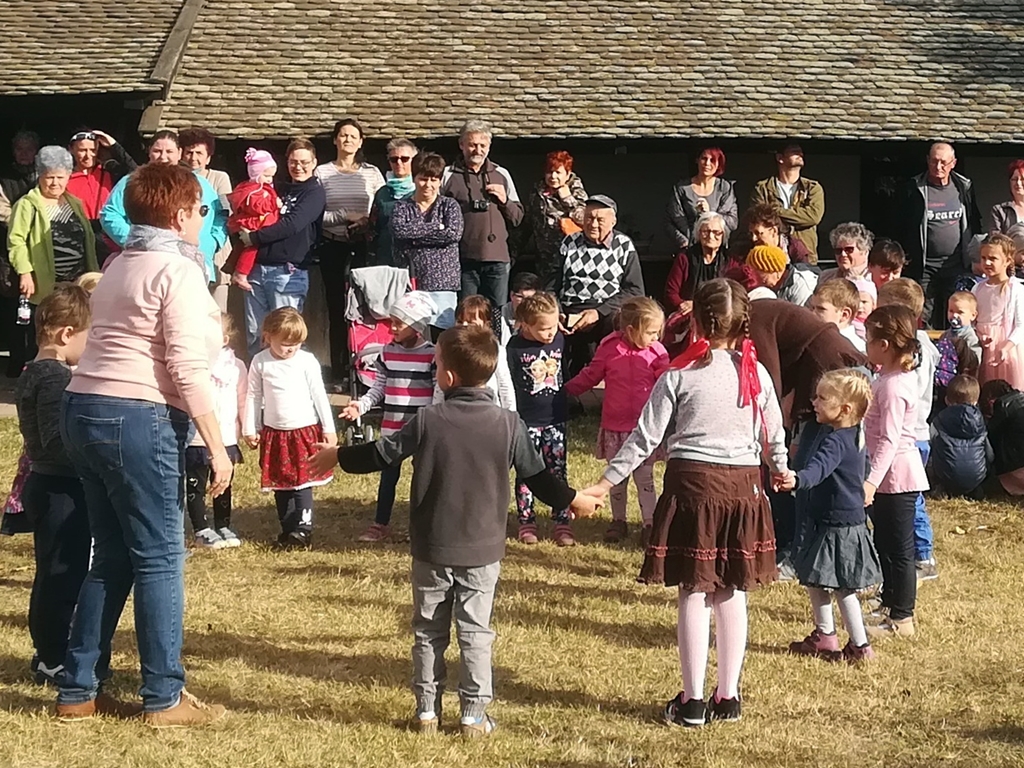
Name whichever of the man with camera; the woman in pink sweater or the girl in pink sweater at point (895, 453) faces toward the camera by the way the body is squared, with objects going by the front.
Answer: the man with camera

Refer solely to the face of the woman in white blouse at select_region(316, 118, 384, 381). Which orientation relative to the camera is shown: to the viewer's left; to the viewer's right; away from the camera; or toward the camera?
toward the camera

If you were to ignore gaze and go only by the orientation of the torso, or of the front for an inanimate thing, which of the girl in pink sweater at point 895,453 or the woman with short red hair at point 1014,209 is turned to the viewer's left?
the girl in pink sweater

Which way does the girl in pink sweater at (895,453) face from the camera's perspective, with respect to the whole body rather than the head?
to the viewer's left

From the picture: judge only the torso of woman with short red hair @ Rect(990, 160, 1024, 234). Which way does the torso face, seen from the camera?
toward the camera

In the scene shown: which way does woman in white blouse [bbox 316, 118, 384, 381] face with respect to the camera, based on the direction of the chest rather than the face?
toward the camera

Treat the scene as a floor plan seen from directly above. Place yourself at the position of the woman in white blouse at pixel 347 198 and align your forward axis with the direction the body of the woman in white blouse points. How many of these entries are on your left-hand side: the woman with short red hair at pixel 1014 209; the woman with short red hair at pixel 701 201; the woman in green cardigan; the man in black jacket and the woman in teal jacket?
3

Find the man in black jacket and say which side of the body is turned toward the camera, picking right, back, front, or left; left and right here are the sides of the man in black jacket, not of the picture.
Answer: front

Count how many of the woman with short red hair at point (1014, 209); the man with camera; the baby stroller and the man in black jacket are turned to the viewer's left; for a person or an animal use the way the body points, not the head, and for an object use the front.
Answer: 0

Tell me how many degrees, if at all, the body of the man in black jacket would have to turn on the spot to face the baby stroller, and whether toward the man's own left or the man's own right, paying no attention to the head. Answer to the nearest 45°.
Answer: approximately 45° to the man's own right

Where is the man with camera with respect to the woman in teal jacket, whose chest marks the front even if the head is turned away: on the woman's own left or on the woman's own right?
on the woman's own left

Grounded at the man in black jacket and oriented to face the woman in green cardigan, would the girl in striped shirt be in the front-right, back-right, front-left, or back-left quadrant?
front-left

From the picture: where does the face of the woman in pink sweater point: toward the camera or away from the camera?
away from the camera

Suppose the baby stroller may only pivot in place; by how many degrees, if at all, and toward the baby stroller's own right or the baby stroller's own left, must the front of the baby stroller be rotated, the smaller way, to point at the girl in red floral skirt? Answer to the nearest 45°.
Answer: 0° — it already faces them

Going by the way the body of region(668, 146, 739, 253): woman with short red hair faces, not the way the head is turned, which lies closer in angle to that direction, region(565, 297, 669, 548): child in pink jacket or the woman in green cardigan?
the child in pink jacket

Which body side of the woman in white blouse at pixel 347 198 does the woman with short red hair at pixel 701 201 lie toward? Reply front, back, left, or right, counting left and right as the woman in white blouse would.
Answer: left

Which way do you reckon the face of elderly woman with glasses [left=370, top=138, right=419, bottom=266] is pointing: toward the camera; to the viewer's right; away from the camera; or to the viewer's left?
toward the camera
